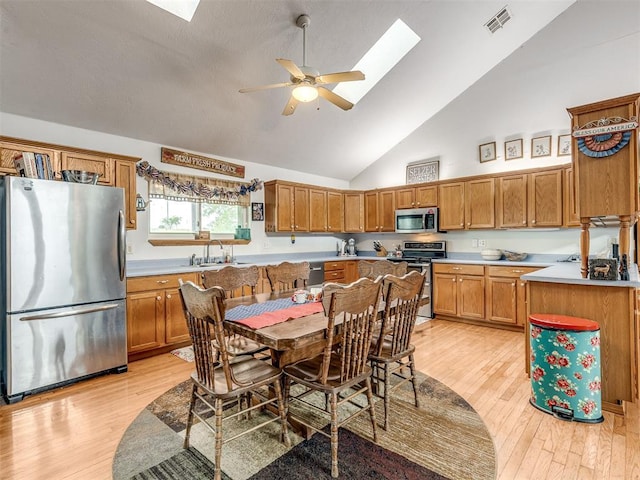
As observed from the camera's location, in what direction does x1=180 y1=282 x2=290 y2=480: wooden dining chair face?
facing away from the viewer and to the right of the viewer

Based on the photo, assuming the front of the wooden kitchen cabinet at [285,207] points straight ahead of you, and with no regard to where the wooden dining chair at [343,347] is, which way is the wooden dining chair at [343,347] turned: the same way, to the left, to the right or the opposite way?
the opposite way

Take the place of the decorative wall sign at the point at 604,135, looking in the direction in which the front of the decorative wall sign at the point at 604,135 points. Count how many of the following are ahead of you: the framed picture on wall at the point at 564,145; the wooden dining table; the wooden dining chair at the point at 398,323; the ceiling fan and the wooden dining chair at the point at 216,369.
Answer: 4

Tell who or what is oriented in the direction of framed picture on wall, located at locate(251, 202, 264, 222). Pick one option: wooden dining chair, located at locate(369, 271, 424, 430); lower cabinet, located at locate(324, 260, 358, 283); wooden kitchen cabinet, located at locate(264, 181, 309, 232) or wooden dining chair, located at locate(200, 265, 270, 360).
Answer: wooden dining chair, located at locate(369, 271, 424, 430)
